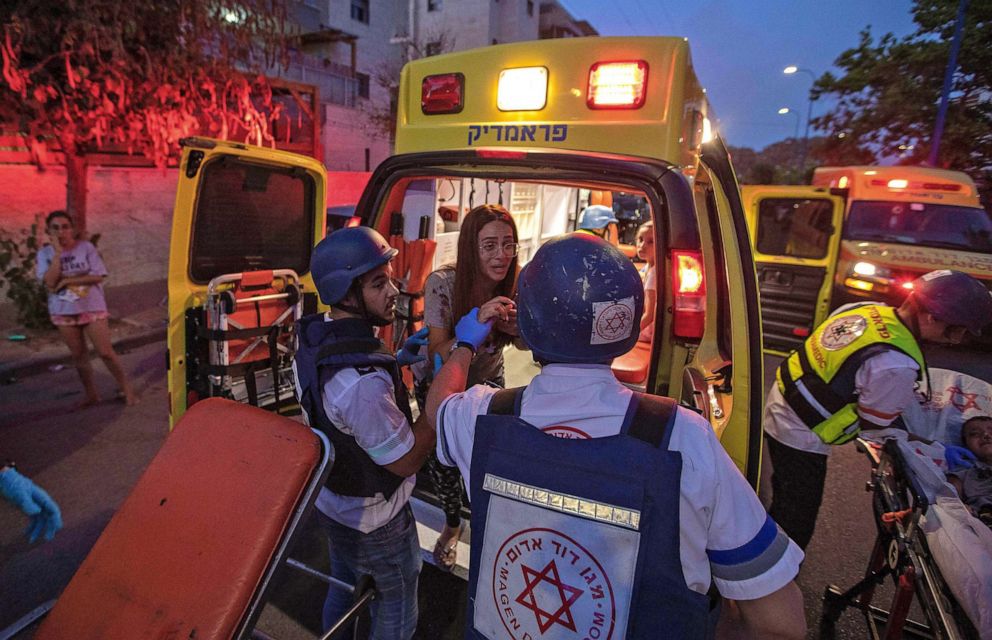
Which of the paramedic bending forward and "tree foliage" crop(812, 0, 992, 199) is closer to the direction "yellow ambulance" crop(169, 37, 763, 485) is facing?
the tree foliage

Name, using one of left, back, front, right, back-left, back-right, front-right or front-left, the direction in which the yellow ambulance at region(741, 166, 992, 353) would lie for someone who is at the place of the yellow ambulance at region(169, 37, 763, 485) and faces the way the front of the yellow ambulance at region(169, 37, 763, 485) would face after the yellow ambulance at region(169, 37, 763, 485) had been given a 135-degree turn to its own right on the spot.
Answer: left

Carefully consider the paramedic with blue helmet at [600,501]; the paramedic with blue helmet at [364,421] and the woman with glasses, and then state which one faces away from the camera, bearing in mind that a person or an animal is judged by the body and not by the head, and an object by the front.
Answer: the paramedic with blue helmet at [600,501]

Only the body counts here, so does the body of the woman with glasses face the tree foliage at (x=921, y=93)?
no

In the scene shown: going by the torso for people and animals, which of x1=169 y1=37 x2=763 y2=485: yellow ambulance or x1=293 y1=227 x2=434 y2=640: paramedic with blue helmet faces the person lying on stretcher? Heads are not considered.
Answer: the paramedic with blue helmet

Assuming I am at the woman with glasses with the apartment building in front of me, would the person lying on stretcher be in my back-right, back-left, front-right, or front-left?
back-right

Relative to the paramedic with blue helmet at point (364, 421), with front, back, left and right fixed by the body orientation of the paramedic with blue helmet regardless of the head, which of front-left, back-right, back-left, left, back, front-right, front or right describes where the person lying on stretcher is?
front

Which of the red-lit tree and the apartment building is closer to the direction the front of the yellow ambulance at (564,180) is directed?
the apartment building

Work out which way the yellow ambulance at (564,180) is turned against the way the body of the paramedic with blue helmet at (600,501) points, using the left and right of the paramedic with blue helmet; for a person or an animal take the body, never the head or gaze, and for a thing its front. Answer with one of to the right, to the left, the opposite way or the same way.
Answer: the same way

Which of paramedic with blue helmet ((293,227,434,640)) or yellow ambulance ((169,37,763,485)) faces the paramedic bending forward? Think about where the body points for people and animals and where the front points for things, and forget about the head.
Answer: the paramedic with blue helmet

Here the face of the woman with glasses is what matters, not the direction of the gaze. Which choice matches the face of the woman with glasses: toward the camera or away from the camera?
toward the camera

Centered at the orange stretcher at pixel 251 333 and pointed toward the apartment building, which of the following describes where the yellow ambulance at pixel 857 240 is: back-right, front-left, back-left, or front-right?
front-right

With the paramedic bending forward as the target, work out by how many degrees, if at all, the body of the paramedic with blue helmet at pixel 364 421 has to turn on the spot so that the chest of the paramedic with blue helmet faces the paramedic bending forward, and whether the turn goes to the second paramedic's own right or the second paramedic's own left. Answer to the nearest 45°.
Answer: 0° — they already face them

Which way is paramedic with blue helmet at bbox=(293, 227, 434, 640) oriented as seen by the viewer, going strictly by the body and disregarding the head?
to the viewer's right

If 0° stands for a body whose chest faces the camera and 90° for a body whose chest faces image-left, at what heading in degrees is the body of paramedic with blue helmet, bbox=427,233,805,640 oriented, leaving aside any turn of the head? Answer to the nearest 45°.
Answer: approximately 180°

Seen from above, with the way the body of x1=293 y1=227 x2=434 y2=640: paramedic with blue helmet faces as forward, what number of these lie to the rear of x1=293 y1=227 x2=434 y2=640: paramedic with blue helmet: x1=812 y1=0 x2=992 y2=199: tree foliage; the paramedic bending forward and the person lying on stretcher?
0

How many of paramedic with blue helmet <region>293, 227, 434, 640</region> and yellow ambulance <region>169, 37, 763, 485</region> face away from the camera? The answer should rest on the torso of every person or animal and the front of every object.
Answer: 1

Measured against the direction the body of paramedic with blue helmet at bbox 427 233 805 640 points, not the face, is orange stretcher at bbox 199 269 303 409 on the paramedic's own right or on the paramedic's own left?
on the paramedic's own left

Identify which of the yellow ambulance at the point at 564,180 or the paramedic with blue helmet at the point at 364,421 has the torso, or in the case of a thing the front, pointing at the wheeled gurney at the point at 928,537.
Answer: the paramedic with blue helmet

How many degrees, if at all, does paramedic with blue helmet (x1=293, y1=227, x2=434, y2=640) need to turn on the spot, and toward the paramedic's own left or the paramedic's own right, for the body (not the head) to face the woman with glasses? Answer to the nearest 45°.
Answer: approximately 45° to the paramedic's own left
